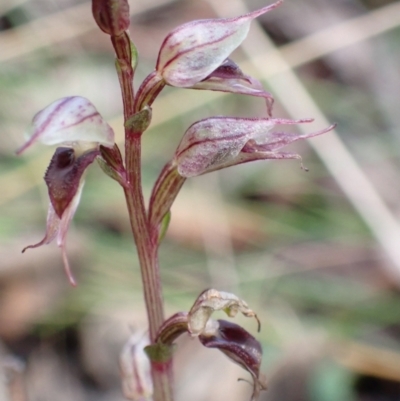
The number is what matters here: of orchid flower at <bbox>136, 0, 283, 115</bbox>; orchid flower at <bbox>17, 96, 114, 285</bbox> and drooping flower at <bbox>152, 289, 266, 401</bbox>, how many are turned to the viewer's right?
2

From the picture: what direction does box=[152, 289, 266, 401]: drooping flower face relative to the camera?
to the viewer's right

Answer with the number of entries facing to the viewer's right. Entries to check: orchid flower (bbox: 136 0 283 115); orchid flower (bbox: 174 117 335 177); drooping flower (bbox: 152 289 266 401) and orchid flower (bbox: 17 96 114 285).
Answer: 3

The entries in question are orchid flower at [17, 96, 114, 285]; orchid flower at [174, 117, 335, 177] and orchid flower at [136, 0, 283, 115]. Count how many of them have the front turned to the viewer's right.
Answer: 2

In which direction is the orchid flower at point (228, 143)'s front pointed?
to the viewer's right

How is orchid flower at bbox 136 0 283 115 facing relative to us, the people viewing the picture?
facing to the right of the viewer

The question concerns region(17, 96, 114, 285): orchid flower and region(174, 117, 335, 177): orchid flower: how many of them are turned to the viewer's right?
1

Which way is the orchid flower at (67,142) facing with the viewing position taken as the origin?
facing the viewer and to the left of the viewer

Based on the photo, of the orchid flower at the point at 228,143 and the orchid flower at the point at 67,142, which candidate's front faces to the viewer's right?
the orchid flower at the point at 228,143

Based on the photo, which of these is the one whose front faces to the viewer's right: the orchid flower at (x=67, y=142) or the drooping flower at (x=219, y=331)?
the drooping flower
